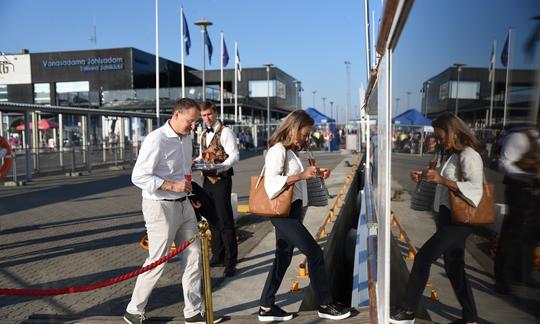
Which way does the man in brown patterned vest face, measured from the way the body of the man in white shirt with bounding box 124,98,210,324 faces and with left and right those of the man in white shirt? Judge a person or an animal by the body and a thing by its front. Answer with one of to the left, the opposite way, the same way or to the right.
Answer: to the right

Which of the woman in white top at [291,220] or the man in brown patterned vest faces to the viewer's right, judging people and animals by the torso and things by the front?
the woman in white top

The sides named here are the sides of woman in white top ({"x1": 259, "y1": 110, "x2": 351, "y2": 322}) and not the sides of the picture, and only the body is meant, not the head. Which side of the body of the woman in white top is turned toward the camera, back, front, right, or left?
right

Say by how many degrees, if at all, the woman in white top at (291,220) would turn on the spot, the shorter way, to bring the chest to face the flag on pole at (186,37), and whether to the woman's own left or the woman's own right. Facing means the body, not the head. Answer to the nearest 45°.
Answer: approximately 90° to the woman's own left

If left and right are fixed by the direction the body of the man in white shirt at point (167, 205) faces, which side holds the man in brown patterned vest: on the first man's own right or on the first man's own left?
on the first man's own left

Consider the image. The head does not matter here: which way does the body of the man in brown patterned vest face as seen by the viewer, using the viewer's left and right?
facing the viewer and to the left of the viewer

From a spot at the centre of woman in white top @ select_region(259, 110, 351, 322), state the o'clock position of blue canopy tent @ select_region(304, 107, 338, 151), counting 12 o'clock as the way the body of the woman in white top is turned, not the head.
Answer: The blue canopy tent is roughly at 9 o'clock from the woman in white top.

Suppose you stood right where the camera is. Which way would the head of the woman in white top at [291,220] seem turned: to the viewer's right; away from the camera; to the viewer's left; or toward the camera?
to the viewer's right

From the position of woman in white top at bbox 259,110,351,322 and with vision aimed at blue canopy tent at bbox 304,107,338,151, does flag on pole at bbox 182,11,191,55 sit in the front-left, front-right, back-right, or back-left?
front-left

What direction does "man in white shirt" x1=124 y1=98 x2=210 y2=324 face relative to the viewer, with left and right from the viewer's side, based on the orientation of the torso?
facing the viewer and to the right of the viewer
